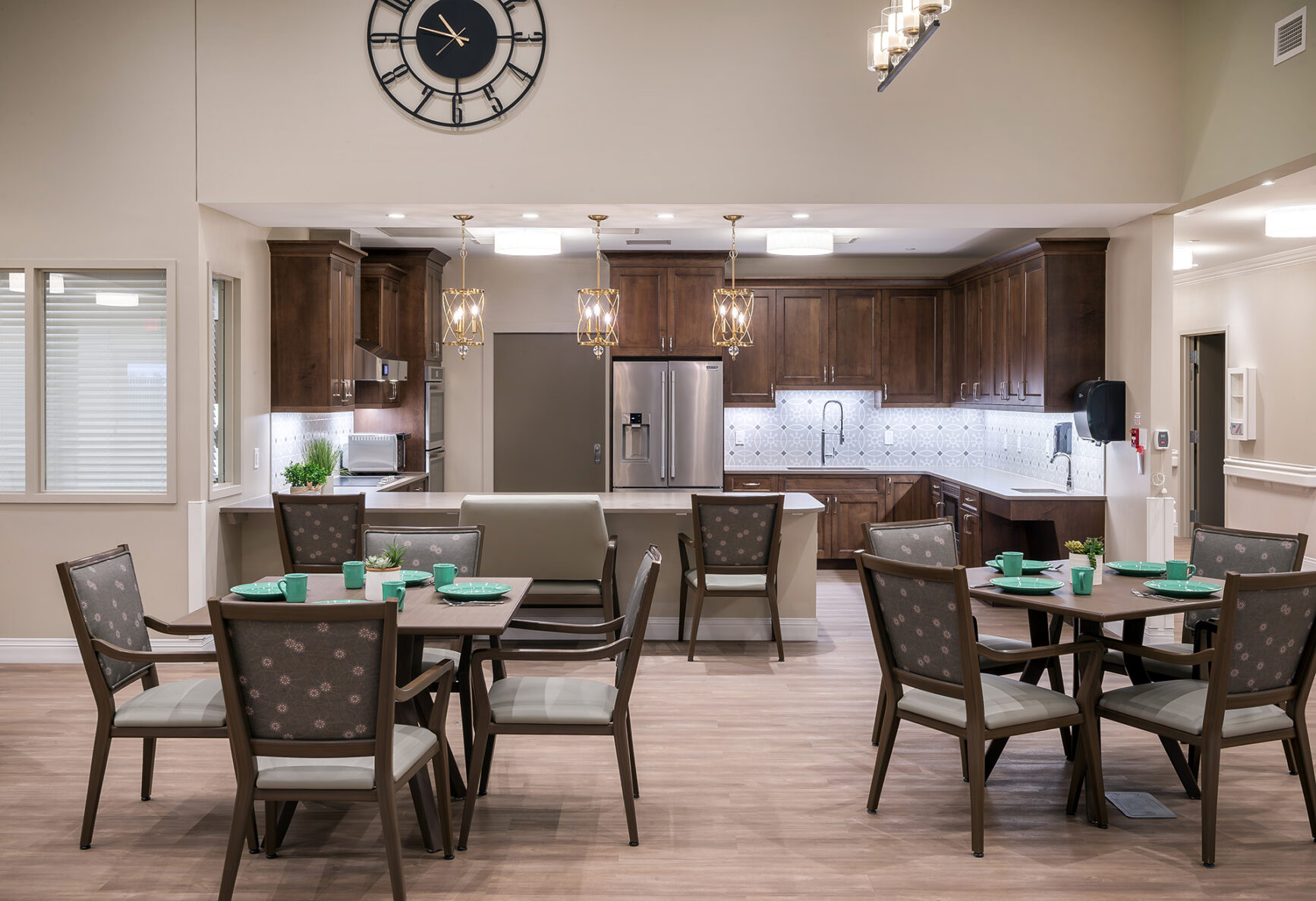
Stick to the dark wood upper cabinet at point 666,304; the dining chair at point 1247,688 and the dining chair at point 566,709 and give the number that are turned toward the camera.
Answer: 1

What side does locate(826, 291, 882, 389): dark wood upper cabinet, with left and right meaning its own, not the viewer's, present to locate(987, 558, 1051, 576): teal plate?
front

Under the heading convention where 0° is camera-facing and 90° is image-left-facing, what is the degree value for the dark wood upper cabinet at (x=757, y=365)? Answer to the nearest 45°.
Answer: approximately 0°

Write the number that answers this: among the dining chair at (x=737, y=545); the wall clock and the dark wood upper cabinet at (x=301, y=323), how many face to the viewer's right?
1

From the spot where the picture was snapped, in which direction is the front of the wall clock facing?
facing the viewer

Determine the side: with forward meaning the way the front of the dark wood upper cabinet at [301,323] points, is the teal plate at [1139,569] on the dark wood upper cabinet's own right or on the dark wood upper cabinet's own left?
on the dark wood upper cabinet's own right

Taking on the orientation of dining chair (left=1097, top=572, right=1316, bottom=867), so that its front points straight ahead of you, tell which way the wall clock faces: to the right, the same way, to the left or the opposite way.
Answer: the opposite way

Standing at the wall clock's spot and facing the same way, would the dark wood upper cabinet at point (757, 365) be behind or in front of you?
behind

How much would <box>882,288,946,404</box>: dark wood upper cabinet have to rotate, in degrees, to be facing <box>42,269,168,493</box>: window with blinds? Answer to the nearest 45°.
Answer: approximately 45° to its right

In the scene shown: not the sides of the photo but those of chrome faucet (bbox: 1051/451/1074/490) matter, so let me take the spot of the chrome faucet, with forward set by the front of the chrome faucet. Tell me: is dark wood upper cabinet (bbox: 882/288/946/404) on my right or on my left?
on my right

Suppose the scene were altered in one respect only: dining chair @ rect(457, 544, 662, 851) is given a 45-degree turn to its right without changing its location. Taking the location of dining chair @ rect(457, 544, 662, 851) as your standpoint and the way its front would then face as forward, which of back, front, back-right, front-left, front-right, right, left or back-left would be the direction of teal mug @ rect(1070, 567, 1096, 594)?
back-right

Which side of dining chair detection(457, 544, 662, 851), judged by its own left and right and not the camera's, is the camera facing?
left

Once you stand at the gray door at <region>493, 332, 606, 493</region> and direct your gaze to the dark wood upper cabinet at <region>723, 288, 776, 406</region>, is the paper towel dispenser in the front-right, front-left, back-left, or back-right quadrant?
front-right

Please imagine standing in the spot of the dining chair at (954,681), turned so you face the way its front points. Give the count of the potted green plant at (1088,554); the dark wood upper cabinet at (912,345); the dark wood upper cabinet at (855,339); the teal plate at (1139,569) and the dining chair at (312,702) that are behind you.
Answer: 1

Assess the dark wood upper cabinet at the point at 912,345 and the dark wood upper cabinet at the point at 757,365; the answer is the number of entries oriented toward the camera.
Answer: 2
